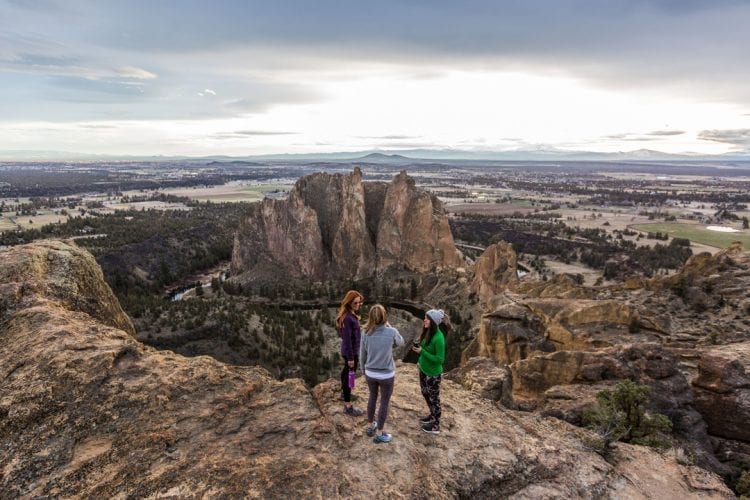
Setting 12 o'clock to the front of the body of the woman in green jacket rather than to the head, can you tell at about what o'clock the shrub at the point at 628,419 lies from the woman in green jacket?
The shrub is roughly at 5 o'clock from the woman in green jacket.

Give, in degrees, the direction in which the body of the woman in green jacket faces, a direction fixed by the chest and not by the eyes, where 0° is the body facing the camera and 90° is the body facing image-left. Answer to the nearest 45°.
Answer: approximately 90°

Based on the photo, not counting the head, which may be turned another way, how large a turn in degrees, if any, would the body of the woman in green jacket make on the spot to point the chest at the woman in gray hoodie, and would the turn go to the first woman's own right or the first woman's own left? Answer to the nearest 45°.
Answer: approximately 45° to the first woman's own left

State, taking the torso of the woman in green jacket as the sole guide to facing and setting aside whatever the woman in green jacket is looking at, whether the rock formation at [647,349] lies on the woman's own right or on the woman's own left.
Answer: on the woman's own right

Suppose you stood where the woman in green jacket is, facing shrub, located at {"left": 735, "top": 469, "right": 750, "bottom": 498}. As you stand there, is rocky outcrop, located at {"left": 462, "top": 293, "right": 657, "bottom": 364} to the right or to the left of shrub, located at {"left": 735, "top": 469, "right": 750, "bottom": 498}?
left

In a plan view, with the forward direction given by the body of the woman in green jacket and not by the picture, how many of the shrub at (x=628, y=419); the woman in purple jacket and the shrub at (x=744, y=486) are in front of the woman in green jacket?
1

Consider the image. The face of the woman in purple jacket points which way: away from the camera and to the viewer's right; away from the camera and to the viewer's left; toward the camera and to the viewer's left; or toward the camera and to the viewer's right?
toward the camera and to the viewer's right

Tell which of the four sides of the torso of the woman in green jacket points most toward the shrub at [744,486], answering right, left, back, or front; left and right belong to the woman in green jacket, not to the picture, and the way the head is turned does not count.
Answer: back

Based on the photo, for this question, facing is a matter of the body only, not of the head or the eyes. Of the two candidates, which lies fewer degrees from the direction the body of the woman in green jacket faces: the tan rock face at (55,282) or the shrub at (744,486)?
the tan rock face

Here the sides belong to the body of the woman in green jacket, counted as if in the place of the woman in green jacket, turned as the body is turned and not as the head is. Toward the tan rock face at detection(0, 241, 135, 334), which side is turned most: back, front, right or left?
front

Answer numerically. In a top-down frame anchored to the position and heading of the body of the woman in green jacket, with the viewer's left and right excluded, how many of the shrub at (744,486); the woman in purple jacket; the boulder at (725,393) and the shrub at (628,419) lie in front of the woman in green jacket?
1

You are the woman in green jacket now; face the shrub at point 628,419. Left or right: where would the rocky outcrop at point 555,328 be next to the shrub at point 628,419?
left

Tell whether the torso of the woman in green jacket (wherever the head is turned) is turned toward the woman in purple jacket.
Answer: yes

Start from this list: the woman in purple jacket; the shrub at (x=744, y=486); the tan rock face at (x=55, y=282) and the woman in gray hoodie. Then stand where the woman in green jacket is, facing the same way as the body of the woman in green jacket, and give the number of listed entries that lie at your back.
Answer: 1

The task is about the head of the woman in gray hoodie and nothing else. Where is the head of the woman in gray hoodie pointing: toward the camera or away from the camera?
away from the camera
